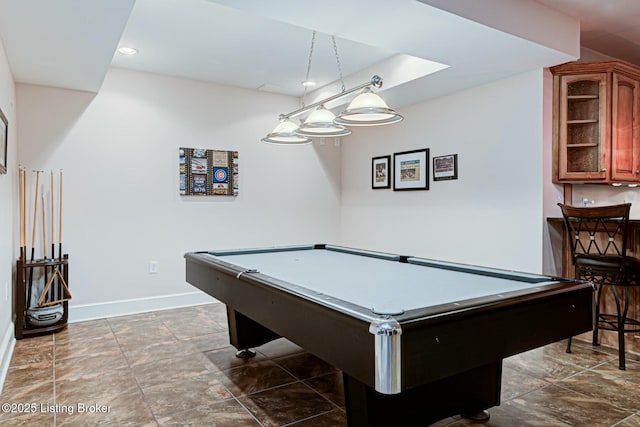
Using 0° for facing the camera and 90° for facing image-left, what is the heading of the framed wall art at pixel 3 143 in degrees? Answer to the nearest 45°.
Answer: approximately 270°

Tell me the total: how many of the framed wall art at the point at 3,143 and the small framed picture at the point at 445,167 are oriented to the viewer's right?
1

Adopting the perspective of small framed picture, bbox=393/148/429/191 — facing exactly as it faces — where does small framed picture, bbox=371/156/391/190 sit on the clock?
small framed picture, bbox=371/156/391/190 is roughly at 3 o'clock from small framed picture, bbox=393/148/429/191.

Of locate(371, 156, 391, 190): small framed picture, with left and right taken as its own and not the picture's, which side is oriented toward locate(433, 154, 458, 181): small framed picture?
left
